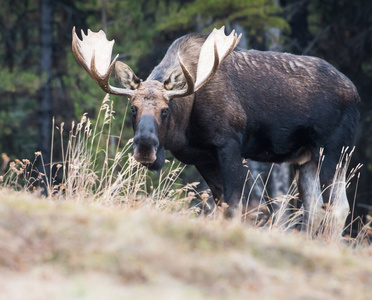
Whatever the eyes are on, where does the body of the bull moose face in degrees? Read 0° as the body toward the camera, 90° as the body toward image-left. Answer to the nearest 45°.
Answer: approximately 45°

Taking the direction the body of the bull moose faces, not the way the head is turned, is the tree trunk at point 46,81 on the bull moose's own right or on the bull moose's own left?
on the bull moose's own right
